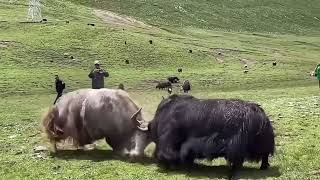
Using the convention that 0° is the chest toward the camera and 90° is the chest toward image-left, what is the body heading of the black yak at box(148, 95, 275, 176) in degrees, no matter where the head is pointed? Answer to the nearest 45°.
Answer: approximately 90°

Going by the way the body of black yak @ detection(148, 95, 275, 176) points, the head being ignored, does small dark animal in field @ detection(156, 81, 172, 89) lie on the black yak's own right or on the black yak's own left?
on the black yak's own right

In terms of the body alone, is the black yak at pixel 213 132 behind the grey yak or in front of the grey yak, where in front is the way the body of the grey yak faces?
in front

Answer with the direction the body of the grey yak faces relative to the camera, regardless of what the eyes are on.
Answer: to the viewer's right

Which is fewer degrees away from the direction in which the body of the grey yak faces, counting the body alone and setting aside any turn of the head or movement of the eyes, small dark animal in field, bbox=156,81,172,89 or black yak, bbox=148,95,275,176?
the black yak

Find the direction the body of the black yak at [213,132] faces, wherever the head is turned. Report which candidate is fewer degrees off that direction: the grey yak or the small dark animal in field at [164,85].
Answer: the grey yak

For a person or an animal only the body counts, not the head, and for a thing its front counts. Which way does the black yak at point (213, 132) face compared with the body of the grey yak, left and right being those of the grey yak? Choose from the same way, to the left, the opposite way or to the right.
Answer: the opposite way

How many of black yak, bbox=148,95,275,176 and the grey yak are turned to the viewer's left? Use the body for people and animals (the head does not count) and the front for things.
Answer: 1

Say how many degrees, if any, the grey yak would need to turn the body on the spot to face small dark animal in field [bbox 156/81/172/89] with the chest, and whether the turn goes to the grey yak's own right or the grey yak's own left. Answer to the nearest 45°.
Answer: approximately 90° to the grey yak's own left
